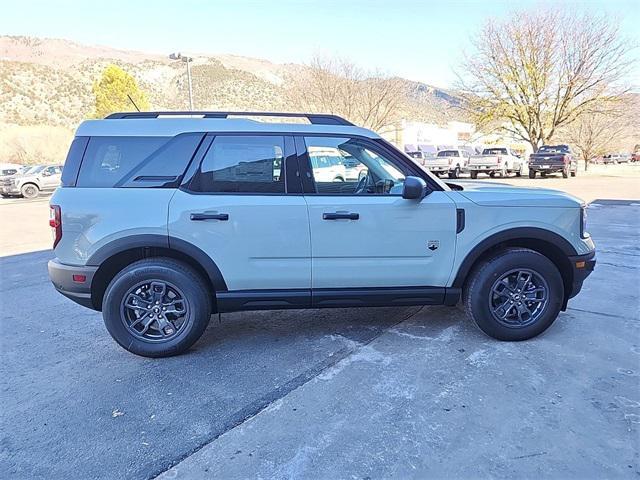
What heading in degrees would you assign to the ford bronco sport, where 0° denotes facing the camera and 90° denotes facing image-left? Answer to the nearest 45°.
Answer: approximately 270°

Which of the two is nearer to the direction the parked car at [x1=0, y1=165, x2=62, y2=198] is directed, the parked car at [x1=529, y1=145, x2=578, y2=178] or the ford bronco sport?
the ford bronco sport

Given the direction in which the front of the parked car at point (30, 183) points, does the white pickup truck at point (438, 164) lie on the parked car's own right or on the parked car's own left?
on the parked car's own left

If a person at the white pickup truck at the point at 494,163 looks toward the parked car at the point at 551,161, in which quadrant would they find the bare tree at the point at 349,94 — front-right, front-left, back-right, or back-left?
back-left

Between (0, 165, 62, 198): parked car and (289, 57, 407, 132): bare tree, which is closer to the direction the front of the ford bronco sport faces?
the bare tree

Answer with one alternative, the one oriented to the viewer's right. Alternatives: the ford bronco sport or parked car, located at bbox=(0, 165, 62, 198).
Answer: the ford bronco sport

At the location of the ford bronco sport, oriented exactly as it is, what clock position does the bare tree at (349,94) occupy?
The bare tree is roughly at 9 o'clock from the ford bronco sport.

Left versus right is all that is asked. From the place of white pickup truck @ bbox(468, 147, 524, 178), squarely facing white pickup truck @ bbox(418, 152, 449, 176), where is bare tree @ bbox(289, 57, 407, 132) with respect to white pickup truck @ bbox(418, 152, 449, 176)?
right
